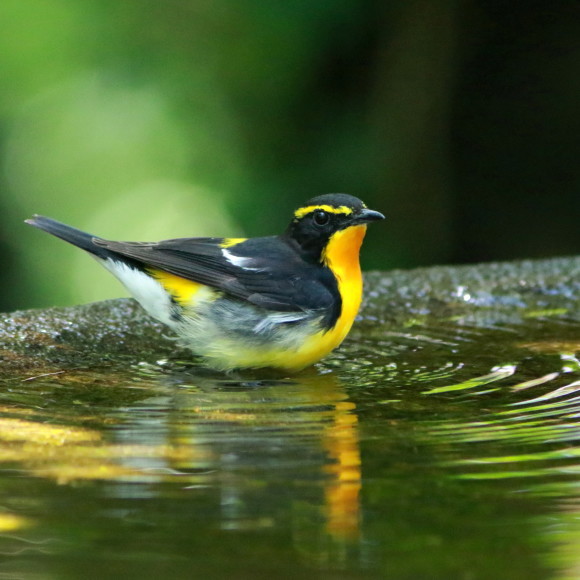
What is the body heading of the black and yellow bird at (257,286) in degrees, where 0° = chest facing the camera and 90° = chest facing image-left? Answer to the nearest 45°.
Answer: approximately 270°
